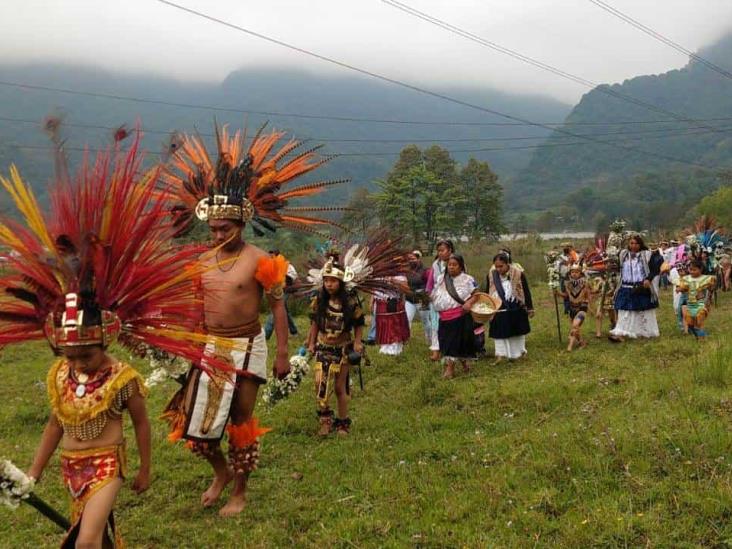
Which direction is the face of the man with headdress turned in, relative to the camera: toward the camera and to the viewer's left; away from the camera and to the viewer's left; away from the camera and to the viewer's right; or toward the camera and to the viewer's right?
toward the camera and to the viewer's left

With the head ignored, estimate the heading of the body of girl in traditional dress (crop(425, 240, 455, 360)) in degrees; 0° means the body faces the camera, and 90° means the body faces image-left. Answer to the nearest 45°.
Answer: approximately 45°

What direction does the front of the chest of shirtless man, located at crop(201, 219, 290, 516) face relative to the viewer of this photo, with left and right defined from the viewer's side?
facing the viewer and to the left of the viewer

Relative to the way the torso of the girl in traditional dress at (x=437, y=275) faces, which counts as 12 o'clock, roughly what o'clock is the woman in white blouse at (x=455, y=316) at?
The woman in white blouse is roughly at 10 o'clock from the girl in traditional dress.

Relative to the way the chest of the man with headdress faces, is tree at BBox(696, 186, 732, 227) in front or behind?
behind

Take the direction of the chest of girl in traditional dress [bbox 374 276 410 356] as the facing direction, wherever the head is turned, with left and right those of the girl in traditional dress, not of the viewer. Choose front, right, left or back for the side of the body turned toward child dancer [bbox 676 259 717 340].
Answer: left

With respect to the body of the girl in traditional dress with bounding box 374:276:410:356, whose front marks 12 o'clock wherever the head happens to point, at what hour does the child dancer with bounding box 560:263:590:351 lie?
The child dancer is roughly at 9 o'clock from the girl in traditional dress.

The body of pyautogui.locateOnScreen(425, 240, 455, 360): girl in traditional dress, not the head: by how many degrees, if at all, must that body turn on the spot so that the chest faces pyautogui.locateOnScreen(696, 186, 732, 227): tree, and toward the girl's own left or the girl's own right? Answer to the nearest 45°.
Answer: approximately 180°

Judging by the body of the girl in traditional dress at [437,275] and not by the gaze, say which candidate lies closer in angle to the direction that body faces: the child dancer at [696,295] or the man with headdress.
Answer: the man with headdress

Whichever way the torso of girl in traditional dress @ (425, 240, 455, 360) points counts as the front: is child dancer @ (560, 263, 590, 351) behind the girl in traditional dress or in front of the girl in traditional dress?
behind

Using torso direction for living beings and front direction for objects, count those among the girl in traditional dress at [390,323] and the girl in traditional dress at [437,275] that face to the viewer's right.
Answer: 0

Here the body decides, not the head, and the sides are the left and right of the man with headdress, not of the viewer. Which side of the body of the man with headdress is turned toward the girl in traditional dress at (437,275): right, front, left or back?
back
